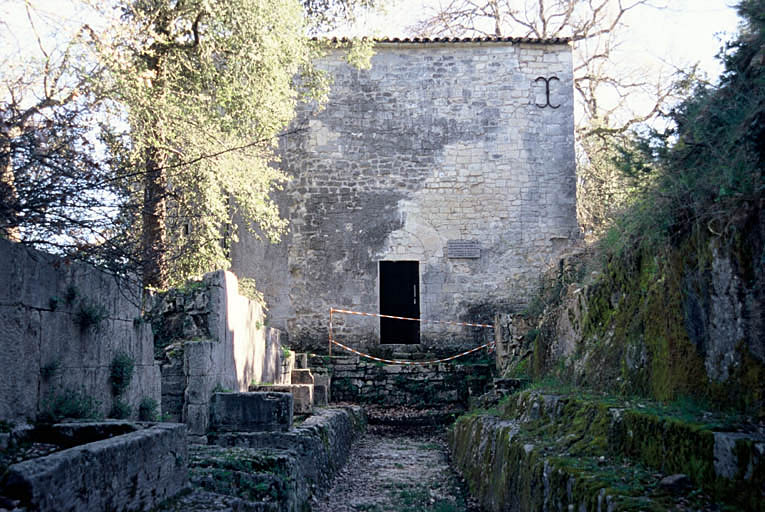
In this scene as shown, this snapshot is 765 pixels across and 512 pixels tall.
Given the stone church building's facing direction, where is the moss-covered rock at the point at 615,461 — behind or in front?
in front

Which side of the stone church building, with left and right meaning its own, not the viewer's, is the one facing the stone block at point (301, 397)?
front

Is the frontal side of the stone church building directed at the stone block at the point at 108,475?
yes

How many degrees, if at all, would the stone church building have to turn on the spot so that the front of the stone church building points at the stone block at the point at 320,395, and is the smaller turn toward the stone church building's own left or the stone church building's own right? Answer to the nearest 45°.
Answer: approximately 45° to the stone church building's own right

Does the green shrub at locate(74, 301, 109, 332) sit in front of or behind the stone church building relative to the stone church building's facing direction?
in front

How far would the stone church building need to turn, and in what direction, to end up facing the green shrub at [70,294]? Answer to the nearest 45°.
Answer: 0° — it already faces it

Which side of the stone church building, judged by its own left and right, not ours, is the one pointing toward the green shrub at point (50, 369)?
front

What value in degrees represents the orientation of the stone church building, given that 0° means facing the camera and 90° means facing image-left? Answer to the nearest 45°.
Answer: approximately 0°

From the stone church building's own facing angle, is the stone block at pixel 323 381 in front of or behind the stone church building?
in front

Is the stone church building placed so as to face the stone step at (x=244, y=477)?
yes

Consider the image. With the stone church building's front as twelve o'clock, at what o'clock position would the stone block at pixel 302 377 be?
The stone block is roughly at 1 o'clock from the stone church building.

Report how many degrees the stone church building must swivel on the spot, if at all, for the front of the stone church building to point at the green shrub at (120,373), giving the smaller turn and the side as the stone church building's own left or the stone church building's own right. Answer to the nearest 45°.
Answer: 0° — it already faces it

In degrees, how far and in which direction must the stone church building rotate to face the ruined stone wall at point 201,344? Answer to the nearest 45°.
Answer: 0° — it already faces it
